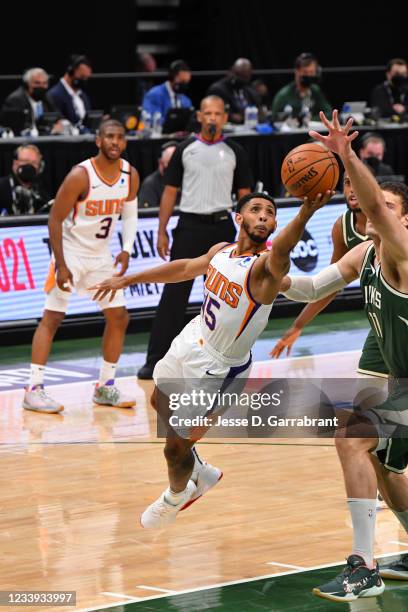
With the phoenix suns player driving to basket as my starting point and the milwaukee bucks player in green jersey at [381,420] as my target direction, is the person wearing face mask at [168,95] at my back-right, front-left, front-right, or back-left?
back-left

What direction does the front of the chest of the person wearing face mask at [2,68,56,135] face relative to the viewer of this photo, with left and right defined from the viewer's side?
facing the viewer and to the right of the viewer

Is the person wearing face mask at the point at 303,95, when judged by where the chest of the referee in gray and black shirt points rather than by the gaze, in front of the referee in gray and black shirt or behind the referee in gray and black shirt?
behind

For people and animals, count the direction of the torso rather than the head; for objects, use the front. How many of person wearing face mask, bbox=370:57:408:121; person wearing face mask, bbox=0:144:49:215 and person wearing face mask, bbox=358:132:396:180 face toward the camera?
3

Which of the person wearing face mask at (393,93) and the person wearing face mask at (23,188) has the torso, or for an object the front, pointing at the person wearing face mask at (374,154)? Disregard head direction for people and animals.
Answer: the person wearing face mask at (393,93)

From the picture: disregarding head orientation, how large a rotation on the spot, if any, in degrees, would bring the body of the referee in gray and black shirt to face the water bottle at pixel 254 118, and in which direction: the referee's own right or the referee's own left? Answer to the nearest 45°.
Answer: approximately 180°

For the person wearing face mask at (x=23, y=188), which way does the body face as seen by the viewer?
toward the camera

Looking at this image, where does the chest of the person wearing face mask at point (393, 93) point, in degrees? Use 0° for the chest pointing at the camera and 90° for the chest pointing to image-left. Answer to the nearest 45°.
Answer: approximately 0°

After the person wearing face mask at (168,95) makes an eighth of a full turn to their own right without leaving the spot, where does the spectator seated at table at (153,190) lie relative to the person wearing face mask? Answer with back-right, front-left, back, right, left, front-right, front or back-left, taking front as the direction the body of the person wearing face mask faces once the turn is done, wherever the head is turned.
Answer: front

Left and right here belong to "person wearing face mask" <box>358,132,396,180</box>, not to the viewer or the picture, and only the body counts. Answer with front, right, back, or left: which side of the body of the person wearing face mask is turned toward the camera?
front

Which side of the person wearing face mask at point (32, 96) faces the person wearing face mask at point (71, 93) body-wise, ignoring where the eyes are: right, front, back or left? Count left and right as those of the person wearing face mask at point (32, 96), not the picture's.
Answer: left

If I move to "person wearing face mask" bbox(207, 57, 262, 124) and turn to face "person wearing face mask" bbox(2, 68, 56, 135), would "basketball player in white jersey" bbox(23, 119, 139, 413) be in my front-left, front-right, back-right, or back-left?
front-left

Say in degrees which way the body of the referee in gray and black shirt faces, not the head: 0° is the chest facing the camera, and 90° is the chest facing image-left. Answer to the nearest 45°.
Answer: approximately 0°

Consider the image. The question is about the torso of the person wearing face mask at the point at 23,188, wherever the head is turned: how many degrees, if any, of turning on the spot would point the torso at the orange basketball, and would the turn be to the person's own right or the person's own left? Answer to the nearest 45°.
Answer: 0° — they already face it

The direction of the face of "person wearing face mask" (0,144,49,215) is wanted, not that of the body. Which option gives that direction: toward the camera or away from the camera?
toward the camera

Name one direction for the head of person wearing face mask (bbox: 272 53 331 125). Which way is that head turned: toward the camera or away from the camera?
toward the camera

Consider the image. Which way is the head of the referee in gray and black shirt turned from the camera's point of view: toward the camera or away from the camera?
toward the camera
